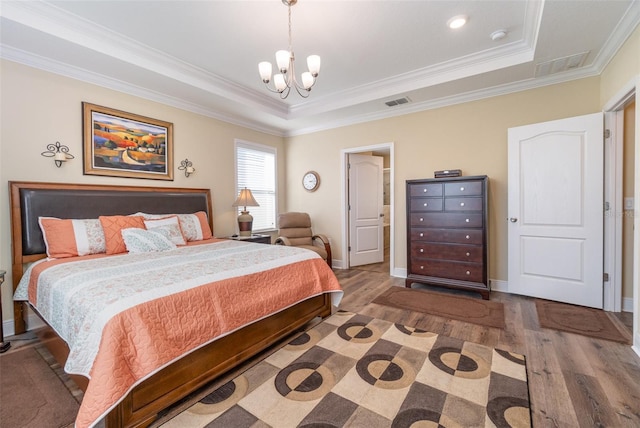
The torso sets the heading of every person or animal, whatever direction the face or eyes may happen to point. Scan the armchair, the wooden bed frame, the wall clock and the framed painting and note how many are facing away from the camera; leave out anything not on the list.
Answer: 0

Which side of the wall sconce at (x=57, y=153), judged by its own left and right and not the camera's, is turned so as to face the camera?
front

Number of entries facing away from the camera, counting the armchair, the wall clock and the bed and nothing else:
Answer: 0

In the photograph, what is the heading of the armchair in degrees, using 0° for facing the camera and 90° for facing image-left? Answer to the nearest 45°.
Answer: approximately 315°

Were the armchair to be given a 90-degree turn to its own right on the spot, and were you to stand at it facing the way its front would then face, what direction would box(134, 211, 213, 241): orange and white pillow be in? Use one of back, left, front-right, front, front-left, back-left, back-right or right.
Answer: front

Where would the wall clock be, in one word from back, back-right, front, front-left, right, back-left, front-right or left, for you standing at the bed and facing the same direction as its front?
left

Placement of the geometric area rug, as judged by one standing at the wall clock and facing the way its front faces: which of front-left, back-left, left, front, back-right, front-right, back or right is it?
front-left

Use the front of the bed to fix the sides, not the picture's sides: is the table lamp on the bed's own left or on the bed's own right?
on the bed's own left

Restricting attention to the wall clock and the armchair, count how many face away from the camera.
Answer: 0

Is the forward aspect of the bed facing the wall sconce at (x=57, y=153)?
no

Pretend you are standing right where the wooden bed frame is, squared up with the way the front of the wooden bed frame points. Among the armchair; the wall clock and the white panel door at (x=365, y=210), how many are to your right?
0

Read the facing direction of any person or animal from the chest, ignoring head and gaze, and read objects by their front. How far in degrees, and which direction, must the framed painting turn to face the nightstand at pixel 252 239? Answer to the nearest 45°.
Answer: approximately 45° to its left

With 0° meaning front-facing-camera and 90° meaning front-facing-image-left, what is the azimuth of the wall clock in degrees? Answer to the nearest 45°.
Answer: approximately 45°

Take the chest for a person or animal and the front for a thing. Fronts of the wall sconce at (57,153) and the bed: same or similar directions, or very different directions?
same or similar directions

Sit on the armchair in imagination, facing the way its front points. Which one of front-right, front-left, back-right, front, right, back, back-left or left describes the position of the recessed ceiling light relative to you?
front

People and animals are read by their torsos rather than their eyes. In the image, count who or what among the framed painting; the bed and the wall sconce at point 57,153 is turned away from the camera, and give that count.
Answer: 0

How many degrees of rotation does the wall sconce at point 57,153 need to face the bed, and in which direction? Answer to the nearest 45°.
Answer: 0° — it already faces it
